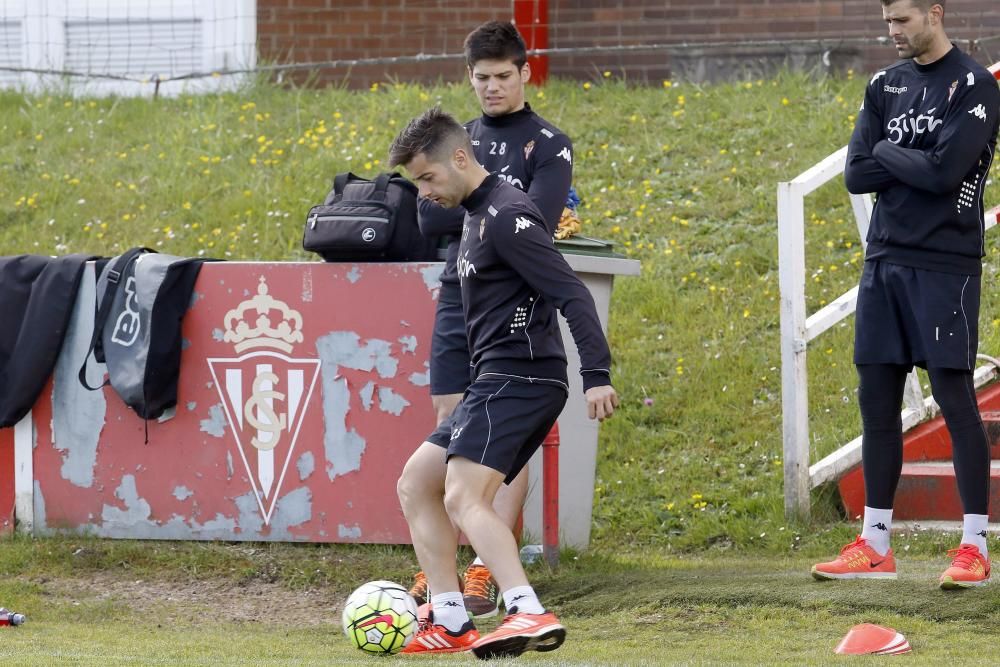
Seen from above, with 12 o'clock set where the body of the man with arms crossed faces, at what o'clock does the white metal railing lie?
The white metal railing is roughly at 4 o'clock from the man with arms crossed.

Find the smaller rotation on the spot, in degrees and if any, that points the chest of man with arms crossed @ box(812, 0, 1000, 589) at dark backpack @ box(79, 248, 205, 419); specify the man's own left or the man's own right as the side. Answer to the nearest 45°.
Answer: approximately 45° to the man's own right

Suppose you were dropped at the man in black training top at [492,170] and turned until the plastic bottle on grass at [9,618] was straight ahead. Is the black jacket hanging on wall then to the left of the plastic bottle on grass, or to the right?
right

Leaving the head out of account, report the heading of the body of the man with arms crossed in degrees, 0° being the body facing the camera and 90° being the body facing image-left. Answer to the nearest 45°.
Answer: approximately 45°
